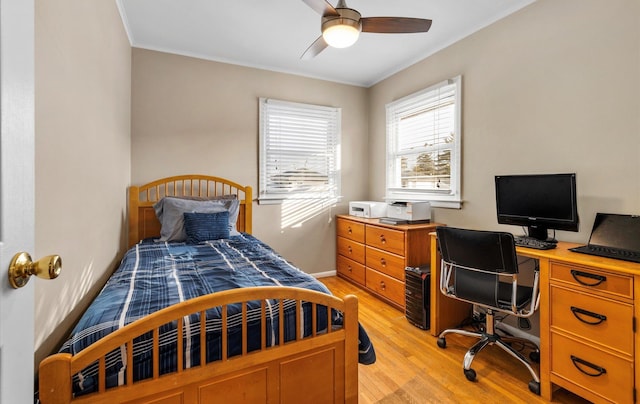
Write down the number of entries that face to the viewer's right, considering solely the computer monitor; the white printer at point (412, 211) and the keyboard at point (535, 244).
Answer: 0

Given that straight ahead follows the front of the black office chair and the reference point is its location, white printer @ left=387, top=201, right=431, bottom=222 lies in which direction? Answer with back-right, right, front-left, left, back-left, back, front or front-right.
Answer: left

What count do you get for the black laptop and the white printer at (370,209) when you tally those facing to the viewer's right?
0

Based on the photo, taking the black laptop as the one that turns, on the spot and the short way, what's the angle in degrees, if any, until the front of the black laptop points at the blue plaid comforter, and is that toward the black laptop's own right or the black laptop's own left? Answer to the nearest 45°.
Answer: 0° — it already faces it

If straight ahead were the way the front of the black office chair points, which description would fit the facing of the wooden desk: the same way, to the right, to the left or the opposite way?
the opposite way

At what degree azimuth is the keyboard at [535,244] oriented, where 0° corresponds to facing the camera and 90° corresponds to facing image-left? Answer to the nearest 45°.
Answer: approximately 45°

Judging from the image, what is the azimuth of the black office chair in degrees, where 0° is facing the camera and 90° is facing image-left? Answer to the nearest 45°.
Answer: approximately 225°

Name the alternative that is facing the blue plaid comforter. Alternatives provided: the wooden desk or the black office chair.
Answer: the wooden desk

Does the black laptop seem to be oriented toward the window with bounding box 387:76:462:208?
no

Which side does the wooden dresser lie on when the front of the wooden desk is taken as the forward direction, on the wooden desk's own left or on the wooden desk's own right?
on the wooden desk's own right

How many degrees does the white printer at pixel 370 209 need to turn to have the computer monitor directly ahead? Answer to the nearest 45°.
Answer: approximately 90° to its left

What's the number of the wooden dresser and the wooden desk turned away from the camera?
0

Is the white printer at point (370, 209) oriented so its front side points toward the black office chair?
no

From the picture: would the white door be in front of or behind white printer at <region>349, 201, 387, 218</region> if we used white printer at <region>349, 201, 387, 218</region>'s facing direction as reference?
in front

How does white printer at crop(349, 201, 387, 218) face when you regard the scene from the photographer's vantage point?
facing the viewer and to the left of the viewer

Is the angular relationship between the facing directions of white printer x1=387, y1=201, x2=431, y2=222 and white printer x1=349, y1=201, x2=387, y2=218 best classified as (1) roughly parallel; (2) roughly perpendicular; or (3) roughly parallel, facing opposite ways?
roughly parallel

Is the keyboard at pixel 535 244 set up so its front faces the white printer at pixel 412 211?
no
